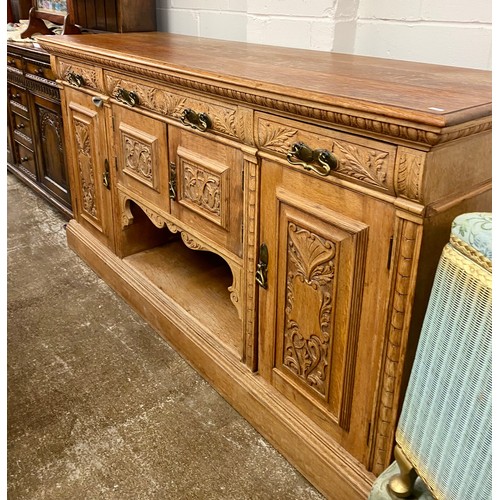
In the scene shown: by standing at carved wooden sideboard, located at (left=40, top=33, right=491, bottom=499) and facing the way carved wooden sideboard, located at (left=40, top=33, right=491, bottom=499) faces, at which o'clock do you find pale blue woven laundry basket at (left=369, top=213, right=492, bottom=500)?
The pale blue woven laundry basket is roughly at 10 o'clock from the carved wooden sideboard.

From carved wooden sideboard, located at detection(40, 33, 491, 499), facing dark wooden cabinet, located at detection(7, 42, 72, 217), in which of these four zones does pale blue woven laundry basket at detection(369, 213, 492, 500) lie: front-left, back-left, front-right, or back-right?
back-left

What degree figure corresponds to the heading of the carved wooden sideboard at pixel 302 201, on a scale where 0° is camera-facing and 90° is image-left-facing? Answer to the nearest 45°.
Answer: approximately 45°

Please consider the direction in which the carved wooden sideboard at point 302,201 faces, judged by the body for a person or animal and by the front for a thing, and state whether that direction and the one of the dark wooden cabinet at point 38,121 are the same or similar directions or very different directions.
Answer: same or similar directions

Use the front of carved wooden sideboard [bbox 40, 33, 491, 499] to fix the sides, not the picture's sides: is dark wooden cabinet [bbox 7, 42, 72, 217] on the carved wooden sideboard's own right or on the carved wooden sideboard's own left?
on the carved wooden sideboard's own right

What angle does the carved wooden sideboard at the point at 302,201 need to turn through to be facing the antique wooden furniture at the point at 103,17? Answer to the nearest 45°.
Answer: approximately 90° to its right

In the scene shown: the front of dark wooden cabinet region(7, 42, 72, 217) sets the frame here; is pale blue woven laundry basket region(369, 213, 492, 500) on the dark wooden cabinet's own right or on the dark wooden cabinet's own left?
on the dark wooden cabinet's own left

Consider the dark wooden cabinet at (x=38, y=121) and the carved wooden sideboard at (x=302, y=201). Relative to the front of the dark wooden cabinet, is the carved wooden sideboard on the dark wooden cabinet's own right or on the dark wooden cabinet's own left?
on the dark wooden cabinet's own left

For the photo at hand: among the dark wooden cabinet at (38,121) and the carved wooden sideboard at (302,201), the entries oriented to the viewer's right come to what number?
0
